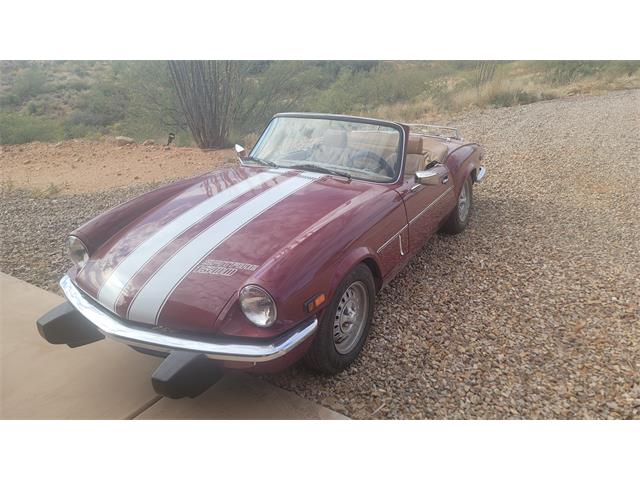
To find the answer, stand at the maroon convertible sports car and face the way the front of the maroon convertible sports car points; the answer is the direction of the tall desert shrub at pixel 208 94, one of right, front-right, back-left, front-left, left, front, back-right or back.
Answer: back-right

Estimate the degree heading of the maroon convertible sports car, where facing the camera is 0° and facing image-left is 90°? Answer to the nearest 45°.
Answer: approximately 45°

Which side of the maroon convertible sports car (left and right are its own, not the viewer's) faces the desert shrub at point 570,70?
back

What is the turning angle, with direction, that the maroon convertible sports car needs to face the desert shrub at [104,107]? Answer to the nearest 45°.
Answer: approximately 135° to its right

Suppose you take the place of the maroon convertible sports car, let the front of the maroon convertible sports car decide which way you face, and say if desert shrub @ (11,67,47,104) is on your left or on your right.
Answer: on your right

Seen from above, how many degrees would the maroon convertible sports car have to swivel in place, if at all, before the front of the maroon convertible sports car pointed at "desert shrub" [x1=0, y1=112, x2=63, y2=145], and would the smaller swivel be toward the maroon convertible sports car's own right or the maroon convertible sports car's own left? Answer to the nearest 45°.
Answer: approximately 90° to the maroon convertible sports car's own right
